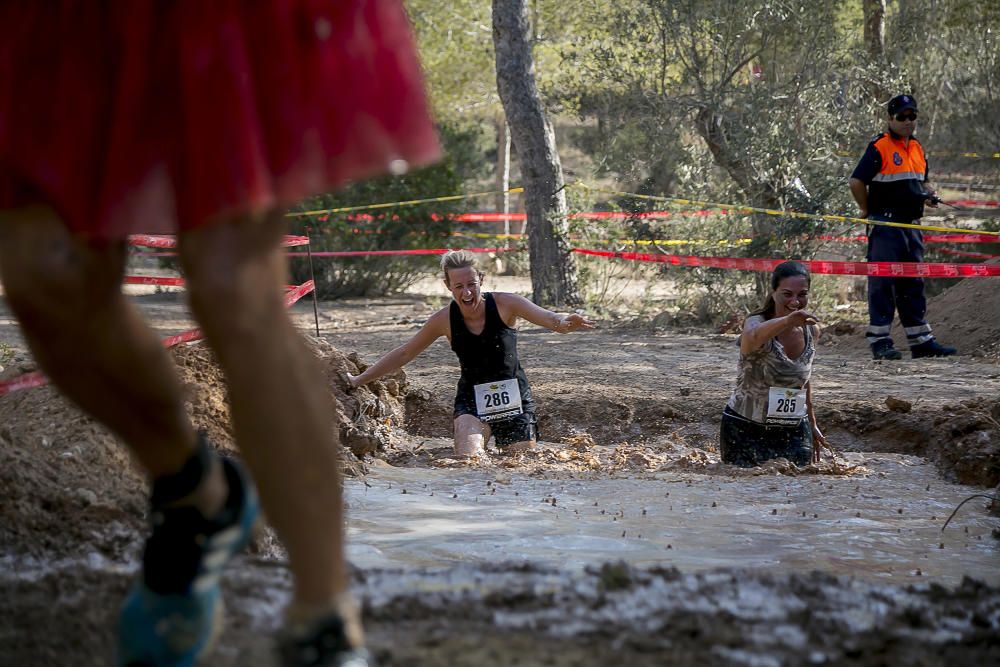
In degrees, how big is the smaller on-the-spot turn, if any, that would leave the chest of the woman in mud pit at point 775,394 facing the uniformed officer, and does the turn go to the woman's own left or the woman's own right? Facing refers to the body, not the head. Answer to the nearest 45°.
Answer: approximately 135° to the woman's own left

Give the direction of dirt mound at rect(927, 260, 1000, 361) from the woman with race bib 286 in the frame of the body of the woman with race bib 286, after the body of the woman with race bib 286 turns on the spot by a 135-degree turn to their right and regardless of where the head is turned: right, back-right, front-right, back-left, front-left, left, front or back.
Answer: right

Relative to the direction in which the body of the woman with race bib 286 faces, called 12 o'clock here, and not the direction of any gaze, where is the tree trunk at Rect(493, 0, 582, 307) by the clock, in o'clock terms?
The tree trunk is roughly at 6 o'clock from the woman with race bib 286.

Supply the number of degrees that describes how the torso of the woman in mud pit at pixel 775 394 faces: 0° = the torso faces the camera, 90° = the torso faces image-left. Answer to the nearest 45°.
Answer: approximately 315°
